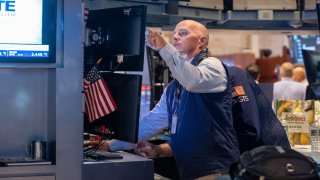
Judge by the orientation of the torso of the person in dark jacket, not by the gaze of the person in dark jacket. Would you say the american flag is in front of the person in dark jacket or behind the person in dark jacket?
in front

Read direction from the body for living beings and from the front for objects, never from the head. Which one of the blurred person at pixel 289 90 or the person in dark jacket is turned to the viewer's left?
the person in dark jacket

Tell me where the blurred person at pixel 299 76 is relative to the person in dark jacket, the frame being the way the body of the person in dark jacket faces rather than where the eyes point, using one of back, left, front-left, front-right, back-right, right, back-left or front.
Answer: right

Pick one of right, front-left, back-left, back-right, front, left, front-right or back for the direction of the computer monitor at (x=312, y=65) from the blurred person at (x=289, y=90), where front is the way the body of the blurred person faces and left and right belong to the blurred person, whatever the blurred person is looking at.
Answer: back

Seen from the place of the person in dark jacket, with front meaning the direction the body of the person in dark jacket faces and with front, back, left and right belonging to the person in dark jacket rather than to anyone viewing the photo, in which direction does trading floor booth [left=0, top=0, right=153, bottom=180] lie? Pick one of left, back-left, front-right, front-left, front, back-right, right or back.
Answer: front-left

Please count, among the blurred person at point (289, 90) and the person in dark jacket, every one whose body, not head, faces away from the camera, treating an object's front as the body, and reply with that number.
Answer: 1

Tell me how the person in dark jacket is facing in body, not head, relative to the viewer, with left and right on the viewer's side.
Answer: facing to the left of the viewer
